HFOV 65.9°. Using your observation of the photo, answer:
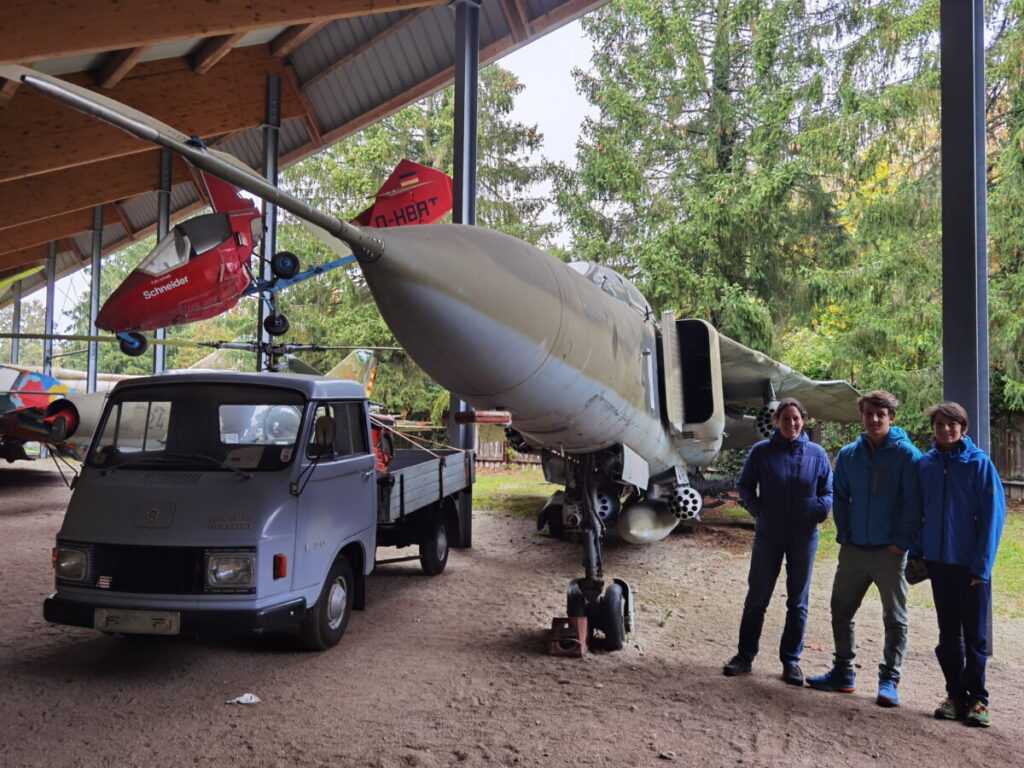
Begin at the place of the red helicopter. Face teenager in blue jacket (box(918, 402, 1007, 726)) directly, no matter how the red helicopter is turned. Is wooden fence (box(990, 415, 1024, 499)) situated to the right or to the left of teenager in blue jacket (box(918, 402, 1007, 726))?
left

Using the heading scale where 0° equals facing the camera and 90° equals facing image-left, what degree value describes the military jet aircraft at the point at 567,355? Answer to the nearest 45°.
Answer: approximately 45°

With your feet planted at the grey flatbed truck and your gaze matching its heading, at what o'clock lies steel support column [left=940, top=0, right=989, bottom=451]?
The steel support column is roughly at 8 o'clock from the grey flatbed truck.

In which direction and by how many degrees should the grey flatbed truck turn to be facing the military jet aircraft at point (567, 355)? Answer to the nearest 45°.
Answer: approximately 90° to its left
